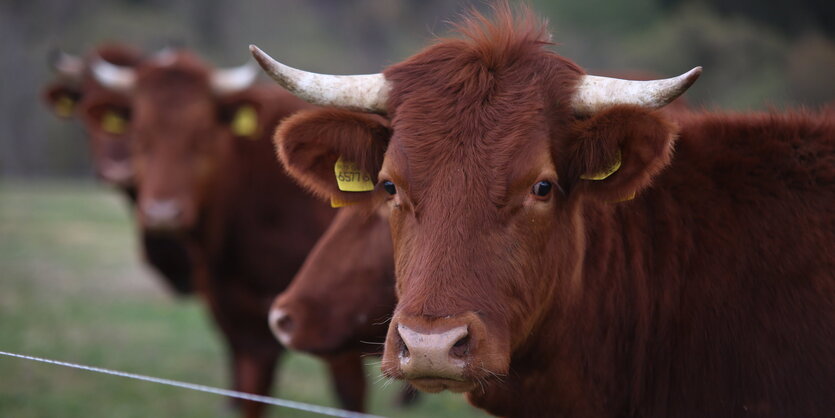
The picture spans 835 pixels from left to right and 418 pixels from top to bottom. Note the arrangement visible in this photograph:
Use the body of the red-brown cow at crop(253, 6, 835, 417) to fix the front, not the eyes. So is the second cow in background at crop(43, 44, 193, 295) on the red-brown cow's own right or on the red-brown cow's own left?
on the red-brown cow's own right

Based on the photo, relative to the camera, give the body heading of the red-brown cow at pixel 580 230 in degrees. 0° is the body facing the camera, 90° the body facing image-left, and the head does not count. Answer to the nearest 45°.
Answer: approximately 45°

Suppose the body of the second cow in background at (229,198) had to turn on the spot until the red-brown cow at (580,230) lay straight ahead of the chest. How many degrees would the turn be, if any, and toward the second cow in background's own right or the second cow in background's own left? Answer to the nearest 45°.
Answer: approximately 45° to the second cow in background's own left

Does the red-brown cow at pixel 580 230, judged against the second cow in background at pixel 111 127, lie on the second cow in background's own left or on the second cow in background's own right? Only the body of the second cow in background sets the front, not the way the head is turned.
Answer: on the second cow in background's own left

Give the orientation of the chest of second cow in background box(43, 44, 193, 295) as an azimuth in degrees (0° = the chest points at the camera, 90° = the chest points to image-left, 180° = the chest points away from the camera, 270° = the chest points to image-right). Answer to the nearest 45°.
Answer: approximately 45°

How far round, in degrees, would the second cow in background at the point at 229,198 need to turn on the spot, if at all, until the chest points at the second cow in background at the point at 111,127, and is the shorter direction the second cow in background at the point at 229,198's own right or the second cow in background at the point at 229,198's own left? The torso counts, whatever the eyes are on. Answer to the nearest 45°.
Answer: approximately 90° to the second cow in background at the point at 229,198's own right

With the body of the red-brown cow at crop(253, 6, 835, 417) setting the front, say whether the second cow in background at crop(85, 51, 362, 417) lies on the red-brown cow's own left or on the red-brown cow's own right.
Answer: on the red-brown cow's own right

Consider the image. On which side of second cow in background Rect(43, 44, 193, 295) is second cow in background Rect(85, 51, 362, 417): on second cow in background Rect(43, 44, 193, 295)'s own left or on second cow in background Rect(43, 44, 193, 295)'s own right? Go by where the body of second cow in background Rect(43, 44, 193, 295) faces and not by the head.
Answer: on second cow in background Rect(43, 44, 193, 295)'s own left
